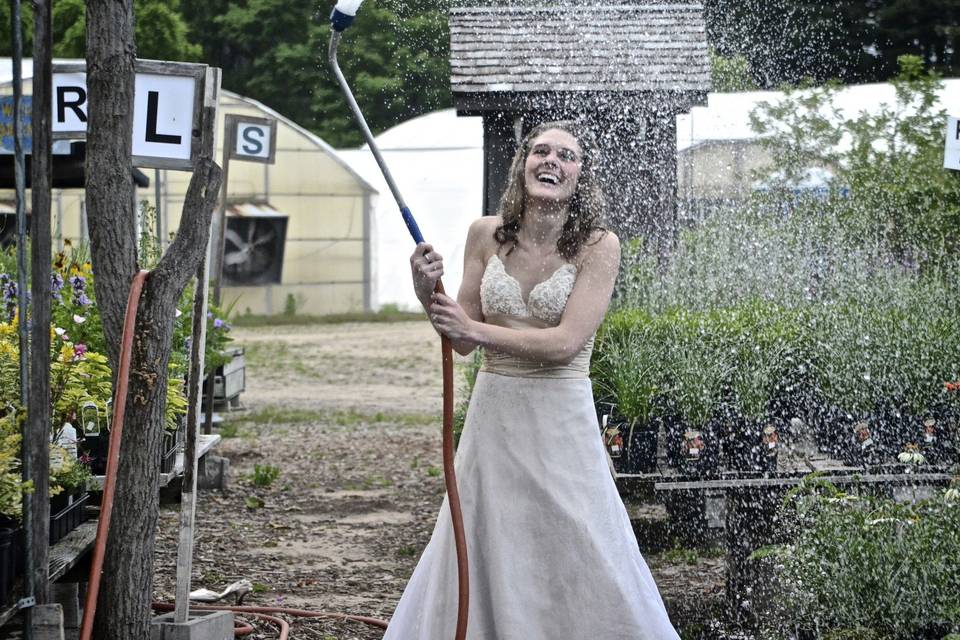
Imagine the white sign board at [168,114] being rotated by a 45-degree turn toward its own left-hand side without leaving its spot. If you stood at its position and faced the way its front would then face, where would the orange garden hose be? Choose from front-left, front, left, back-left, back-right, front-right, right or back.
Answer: front-right

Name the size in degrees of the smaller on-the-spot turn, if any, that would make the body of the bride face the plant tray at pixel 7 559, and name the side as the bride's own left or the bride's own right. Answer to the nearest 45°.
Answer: approximately 90° to the bride's own right

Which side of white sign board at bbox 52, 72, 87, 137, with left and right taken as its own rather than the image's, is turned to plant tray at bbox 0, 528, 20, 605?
front

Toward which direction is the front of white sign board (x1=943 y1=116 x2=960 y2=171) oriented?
toward the camera

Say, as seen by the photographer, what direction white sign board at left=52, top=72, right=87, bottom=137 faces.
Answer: facing the viewer

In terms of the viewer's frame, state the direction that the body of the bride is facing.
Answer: toward the camera

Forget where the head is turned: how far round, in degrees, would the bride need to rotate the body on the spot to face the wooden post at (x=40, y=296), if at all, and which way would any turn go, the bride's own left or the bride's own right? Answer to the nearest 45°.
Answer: approximately 45° to the bride's own right
